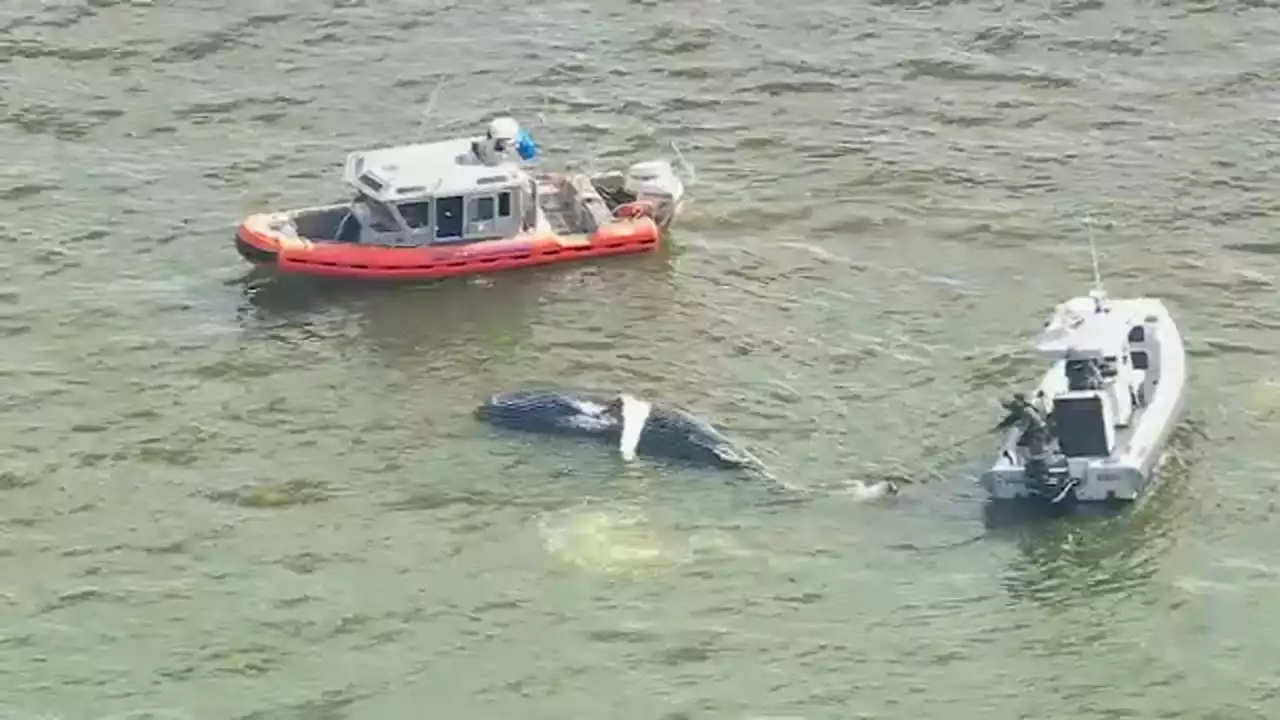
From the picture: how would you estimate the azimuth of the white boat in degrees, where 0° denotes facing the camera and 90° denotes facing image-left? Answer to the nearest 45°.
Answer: approximately 180°

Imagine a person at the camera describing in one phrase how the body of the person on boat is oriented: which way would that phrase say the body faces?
to the viewer's left

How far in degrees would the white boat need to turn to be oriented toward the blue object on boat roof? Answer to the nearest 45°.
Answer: approximately 45° to its left

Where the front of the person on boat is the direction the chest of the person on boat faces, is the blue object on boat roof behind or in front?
in front
